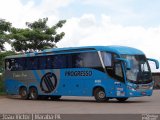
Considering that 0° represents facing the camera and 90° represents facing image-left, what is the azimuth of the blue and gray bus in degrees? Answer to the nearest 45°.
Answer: approximately 315°

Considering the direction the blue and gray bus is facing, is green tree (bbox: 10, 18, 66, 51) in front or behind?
behind

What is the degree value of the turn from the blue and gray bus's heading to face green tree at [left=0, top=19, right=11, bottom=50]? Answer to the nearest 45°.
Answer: approximately 180°
